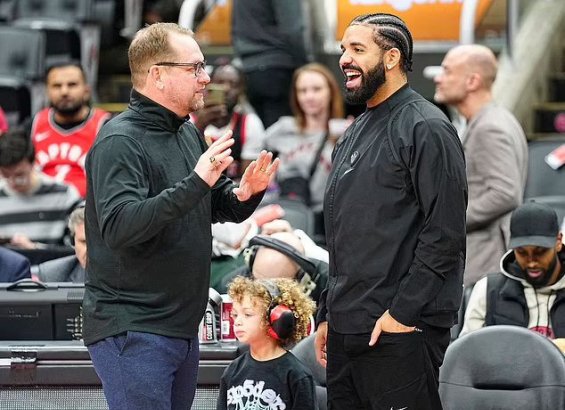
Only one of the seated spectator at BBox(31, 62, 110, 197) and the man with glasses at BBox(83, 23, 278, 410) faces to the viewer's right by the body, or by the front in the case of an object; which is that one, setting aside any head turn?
the man with glasses

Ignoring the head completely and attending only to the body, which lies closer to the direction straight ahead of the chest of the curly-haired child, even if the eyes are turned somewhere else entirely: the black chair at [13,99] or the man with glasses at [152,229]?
the man with glasses

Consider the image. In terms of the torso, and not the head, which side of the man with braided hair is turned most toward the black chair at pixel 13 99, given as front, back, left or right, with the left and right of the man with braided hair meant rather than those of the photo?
right

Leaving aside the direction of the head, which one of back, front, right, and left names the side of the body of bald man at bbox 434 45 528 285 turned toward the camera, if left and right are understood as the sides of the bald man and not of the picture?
left

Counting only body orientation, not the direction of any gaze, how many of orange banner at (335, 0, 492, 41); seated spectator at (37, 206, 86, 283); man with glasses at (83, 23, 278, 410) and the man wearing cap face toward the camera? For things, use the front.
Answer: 3

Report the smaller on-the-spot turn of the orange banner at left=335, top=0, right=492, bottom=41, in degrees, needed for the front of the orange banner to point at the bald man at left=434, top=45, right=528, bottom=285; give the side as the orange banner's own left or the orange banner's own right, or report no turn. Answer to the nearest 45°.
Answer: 0° — it already faces them

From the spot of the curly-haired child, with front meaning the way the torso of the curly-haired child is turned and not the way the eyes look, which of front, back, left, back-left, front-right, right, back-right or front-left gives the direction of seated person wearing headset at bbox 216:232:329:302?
back-right

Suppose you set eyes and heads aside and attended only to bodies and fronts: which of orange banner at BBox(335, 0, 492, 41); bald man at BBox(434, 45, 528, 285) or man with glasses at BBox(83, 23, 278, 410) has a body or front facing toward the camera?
the orange banner

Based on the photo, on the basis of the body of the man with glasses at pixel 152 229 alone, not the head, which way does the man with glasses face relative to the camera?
to the viewer's right

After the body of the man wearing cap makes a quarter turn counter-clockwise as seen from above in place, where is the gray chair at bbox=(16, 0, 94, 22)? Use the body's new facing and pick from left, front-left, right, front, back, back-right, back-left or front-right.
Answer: back-left

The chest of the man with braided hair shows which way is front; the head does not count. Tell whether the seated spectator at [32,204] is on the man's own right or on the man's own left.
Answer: on the man's own right

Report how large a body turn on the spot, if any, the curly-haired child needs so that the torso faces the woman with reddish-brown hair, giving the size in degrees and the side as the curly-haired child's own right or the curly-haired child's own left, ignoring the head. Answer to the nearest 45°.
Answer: approximately 135° to the curly-haired child's own right
